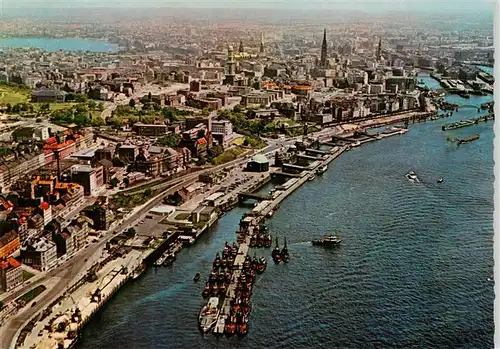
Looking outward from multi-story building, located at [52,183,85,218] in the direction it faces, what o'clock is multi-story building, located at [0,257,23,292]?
multi-story building, located at [0,257,23,292] is roughly at 2 o'clock from multi-story building, located at [52,183,85,218].

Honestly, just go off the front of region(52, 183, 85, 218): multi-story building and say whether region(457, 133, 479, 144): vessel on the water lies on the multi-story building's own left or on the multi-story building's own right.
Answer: on the multi-story building's own left

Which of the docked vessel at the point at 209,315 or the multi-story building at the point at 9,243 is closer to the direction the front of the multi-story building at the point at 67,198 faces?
the docked vessel
